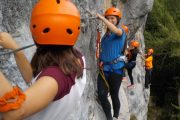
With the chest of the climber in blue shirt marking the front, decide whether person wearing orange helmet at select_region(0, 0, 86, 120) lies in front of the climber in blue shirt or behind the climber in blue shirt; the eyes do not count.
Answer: in front

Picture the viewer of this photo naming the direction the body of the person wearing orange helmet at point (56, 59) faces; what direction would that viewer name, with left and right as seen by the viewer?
facing away from the viewer and to the left of the viewer

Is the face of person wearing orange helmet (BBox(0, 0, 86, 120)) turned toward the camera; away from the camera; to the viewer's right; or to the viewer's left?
away from the camera

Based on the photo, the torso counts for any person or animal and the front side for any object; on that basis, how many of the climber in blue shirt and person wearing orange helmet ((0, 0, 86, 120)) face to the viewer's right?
0

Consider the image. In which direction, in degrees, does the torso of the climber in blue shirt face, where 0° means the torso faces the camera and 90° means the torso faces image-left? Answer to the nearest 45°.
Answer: approximately 45°
